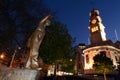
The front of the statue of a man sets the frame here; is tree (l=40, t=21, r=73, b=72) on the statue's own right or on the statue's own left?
on the statue's own left

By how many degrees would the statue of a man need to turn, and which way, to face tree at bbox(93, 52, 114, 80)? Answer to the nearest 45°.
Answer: approximately 45° to its left

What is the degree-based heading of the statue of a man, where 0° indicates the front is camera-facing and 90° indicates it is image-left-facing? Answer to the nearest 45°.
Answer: approximately 270°

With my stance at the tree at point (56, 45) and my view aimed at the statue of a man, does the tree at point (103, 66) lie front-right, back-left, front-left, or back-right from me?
back-left

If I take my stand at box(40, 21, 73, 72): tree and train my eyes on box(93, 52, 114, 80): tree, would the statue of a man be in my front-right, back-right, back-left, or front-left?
back-right
